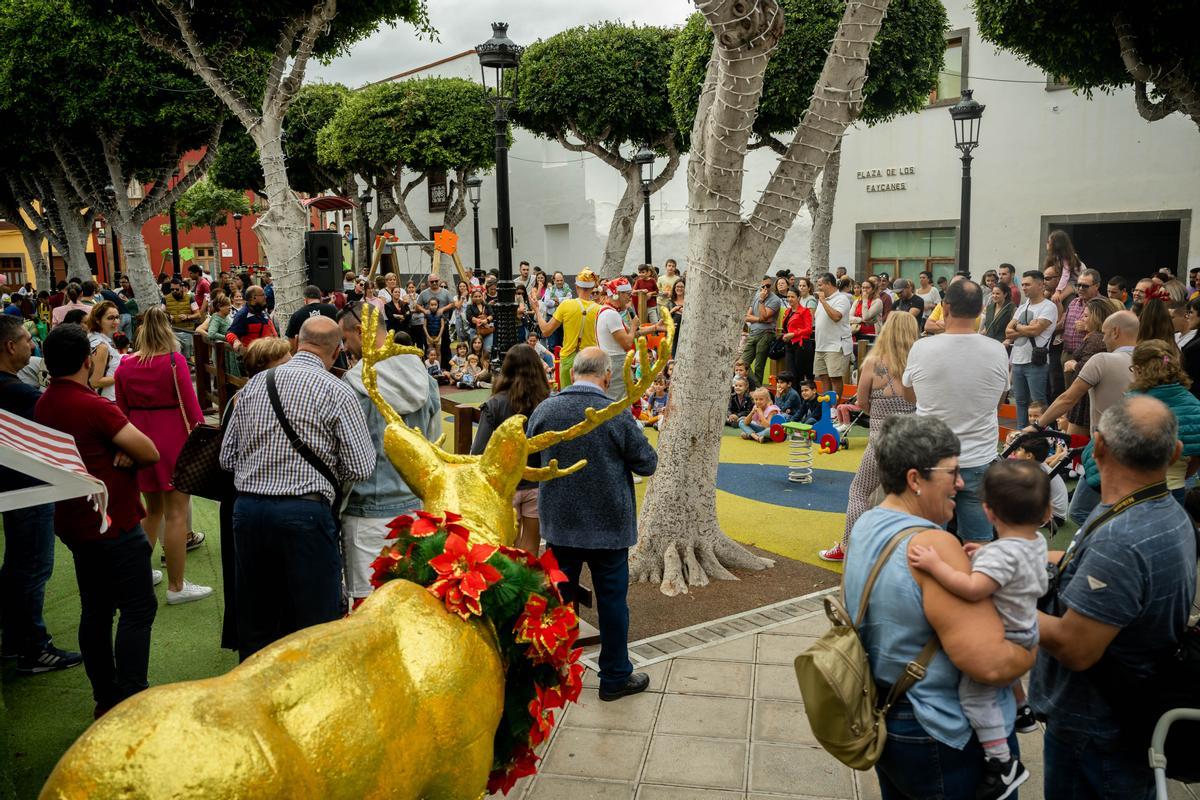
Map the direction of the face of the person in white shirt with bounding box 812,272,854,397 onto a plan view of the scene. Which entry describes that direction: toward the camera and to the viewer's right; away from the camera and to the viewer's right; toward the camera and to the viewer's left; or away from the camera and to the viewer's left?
toward the camera and to the viewer's left

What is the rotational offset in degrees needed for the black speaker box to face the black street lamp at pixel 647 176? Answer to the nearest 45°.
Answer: approximately 90° to its left

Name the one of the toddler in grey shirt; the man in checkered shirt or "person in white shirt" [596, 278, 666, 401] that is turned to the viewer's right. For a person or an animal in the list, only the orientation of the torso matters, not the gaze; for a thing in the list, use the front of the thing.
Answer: the person in white shirt

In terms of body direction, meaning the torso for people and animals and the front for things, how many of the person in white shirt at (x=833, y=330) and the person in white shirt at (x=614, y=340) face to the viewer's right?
1

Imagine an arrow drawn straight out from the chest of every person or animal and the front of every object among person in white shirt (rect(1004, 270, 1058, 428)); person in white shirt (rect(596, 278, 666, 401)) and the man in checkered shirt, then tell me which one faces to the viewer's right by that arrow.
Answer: person in white shirt (rect(596, 278, 666, 401))

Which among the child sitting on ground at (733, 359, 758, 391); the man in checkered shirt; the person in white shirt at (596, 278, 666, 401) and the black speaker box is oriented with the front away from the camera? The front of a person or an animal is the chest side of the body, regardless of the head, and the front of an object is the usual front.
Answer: the man in checkered shirt

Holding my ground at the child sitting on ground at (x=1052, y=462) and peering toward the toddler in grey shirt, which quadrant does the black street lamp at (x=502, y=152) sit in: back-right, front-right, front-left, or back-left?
back-right

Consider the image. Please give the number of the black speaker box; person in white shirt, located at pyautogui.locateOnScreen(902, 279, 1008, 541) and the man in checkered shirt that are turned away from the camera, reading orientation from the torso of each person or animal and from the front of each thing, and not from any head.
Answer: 2

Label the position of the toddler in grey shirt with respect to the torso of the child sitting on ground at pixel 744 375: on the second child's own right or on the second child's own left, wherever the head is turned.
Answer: on the second child's own left

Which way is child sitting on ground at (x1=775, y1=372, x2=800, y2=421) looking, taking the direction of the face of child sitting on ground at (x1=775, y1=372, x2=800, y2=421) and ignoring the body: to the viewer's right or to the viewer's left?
to the viewer's left

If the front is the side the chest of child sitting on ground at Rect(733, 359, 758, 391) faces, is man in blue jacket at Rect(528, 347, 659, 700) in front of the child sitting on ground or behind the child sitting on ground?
in front

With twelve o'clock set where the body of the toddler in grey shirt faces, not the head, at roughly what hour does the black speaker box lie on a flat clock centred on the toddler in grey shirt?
The black speaker box is roughly at 12 o'clock from the toddler in grey shirt.

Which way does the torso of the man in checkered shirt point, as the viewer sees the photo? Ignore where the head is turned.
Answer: away from the camera
